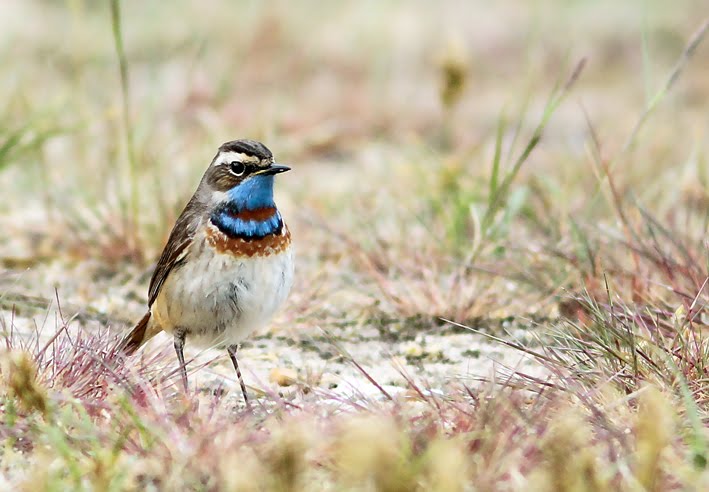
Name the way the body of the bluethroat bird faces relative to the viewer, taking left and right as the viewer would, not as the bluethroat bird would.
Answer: facing the viewer and to the right of the viewer
